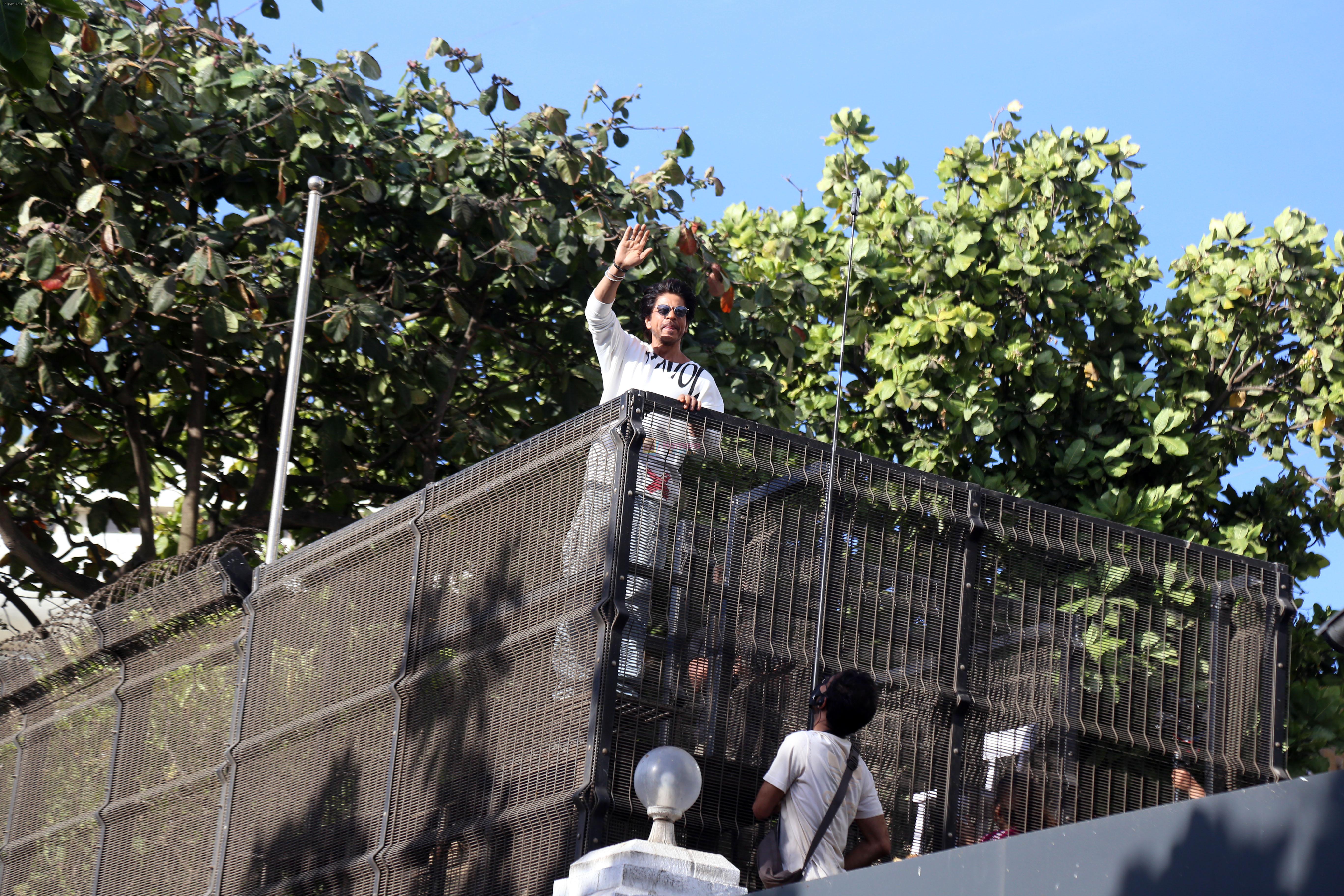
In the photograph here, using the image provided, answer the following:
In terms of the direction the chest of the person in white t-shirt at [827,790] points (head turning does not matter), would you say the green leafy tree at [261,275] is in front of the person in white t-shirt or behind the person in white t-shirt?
in front

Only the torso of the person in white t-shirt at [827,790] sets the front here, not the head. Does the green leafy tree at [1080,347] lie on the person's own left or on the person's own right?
on the person's own right

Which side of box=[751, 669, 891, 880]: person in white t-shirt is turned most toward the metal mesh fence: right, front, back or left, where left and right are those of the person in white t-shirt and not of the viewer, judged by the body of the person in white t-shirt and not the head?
front

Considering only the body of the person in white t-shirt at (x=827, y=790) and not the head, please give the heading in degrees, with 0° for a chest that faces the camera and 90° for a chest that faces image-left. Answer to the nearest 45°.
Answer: approximately 135°

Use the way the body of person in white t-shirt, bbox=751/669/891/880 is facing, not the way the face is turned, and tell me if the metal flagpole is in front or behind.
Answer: in front
